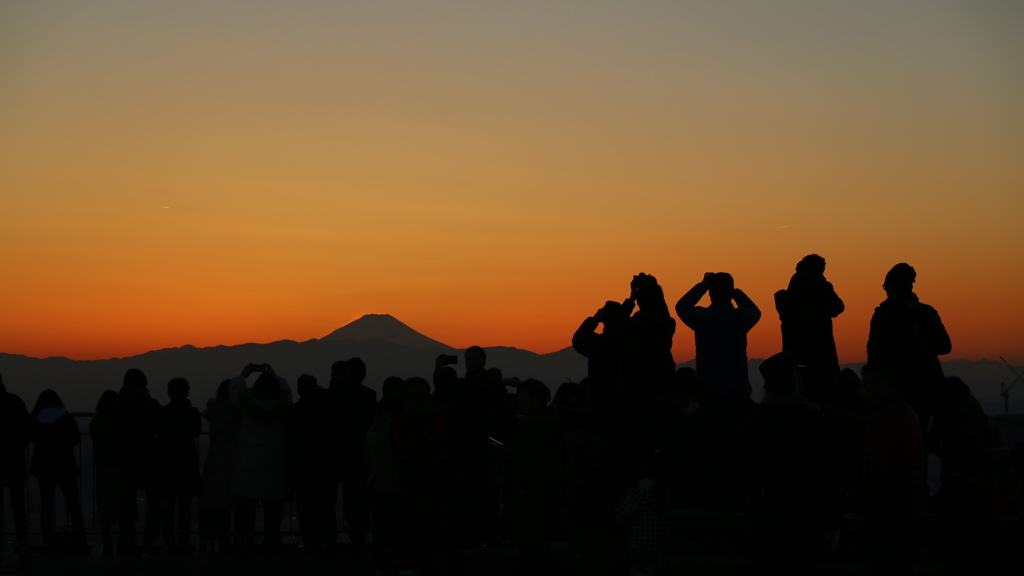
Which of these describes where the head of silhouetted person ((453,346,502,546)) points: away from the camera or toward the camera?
away from the camera

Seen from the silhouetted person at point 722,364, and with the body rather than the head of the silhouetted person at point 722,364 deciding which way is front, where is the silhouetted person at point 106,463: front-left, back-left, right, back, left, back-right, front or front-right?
left

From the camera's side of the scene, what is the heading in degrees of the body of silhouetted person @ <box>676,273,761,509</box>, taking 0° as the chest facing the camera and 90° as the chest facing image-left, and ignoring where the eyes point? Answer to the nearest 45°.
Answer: approximately 180°

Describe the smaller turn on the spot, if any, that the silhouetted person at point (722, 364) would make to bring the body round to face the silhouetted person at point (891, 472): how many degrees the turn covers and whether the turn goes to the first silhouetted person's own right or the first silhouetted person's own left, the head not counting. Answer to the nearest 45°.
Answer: approximately 135° to the first silhouetted person's own right

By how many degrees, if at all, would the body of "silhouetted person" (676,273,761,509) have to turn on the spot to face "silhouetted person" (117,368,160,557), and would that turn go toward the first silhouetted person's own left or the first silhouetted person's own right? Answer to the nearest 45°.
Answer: approximately 90° to the first silhouetted person's own left

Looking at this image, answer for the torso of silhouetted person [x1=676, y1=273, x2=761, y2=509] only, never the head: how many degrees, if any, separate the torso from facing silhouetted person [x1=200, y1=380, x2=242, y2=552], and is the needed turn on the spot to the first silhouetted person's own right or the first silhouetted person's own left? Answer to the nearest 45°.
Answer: approximately 90° to the first silhouetted person's own left

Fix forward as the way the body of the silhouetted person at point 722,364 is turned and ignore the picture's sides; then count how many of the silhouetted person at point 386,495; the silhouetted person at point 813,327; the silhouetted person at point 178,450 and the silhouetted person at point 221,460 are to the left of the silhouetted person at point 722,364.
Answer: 3

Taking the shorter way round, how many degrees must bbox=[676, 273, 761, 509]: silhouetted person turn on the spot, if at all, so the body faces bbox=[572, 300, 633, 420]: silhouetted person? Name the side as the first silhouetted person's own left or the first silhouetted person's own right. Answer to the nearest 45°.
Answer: approximately 90° to the first silhouetted person's own left

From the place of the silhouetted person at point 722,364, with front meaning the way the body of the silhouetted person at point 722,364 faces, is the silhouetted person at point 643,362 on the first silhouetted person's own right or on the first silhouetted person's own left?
on the first silhouetted person's own left

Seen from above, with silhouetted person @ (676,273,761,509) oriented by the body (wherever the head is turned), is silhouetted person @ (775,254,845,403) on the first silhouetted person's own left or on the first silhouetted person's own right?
on the first silhouetted person's own right

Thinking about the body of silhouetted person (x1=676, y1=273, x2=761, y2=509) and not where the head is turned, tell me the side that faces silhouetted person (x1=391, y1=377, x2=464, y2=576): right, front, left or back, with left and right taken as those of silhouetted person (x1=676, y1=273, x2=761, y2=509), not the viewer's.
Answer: left

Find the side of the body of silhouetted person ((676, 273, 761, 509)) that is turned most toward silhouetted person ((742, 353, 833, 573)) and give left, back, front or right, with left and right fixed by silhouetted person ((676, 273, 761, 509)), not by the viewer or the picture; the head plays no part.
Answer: back

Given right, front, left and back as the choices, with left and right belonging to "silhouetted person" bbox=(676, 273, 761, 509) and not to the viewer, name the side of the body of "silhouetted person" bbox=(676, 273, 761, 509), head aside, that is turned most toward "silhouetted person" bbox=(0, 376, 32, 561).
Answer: left
